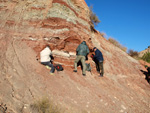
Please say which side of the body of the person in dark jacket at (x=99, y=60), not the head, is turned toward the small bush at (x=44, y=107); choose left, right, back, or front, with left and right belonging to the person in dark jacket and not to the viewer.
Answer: left

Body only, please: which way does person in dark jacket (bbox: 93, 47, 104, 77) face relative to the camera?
to the viewer's left

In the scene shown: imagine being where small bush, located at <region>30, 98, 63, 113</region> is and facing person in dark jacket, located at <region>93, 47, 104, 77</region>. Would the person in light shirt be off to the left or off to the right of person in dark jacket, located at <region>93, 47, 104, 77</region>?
left

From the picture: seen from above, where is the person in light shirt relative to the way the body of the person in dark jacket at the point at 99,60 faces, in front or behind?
in front
